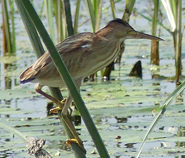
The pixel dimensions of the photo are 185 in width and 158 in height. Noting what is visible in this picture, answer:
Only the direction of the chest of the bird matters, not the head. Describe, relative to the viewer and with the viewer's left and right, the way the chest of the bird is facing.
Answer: facing to the right of the viewer
